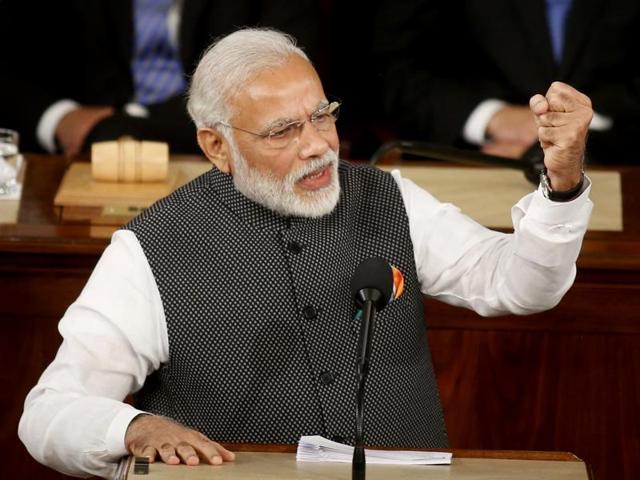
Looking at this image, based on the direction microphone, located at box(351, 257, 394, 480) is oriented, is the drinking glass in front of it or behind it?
in front

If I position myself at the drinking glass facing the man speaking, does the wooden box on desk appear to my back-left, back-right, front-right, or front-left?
front-left

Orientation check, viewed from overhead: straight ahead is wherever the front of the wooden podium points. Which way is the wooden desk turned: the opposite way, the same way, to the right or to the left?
the same way

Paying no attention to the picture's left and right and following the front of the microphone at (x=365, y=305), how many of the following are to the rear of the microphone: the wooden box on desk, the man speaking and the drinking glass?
0

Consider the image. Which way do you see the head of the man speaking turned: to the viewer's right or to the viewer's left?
to the viewer's right

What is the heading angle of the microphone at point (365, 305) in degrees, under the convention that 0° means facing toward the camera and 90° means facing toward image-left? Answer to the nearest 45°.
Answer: approximately 180°
